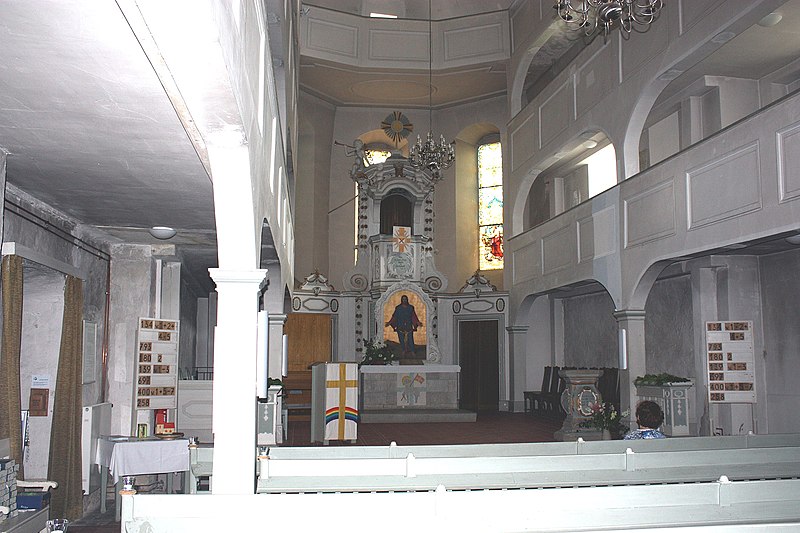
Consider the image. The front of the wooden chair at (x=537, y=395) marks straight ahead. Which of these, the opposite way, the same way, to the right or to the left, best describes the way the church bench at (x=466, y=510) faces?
to the right

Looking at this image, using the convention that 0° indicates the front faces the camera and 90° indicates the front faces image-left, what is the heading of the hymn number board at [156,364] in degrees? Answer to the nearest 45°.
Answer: approximately 0°

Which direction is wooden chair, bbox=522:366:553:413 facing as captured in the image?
to the viewer's left

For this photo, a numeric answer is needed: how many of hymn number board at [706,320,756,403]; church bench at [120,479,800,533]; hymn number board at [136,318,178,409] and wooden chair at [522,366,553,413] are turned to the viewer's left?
1

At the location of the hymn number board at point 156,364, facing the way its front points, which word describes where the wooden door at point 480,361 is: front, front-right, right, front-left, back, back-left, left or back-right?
back-left

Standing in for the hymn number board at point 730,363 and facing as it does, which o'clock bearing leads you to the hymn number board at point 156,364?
the hymn number board at point 156,364 is roughly at 2 o'clock from the hymn number board at point 730,363.

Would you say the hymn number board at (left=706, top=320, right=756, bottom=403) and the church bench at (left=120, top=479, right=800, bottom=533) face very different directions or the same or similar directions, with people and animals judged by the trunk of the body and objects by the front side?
very different directions

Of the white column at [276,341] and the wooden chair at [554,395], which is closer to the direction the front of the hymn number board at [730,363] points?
the white column

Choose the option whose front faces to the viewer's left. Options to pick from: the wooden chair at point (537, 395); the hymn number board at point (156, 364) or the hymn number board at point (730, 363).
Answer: the wooden chair

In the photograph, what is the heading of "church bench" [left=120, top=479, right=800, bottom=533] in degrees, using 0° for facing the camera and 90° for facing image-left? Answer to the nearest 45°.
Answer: approximately 180°

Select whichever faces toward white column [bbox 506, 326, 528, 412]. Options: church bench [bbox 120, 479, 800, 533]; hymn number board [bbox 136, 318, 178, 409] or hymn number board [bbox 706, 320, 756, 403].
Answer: the church bench

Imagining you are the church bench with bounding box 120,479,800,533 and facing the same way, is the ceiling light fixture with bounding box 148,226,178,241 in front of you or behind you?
in front

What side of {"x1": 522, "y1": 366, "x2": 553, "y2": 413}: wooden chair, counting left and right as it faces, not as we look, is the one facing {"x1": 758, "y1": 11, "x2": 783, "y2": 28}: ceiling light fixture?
left

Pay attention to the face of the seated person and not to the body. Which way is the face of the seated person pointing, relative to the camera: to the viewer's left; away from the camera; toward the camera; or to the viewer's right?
away from the camera

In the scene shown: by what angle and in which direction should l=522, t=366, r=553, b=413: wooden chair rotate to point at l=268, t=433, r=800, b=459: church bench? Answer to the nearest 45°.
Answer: approximately 90° to its left

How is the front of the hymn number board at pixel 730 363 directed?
toward the camera
